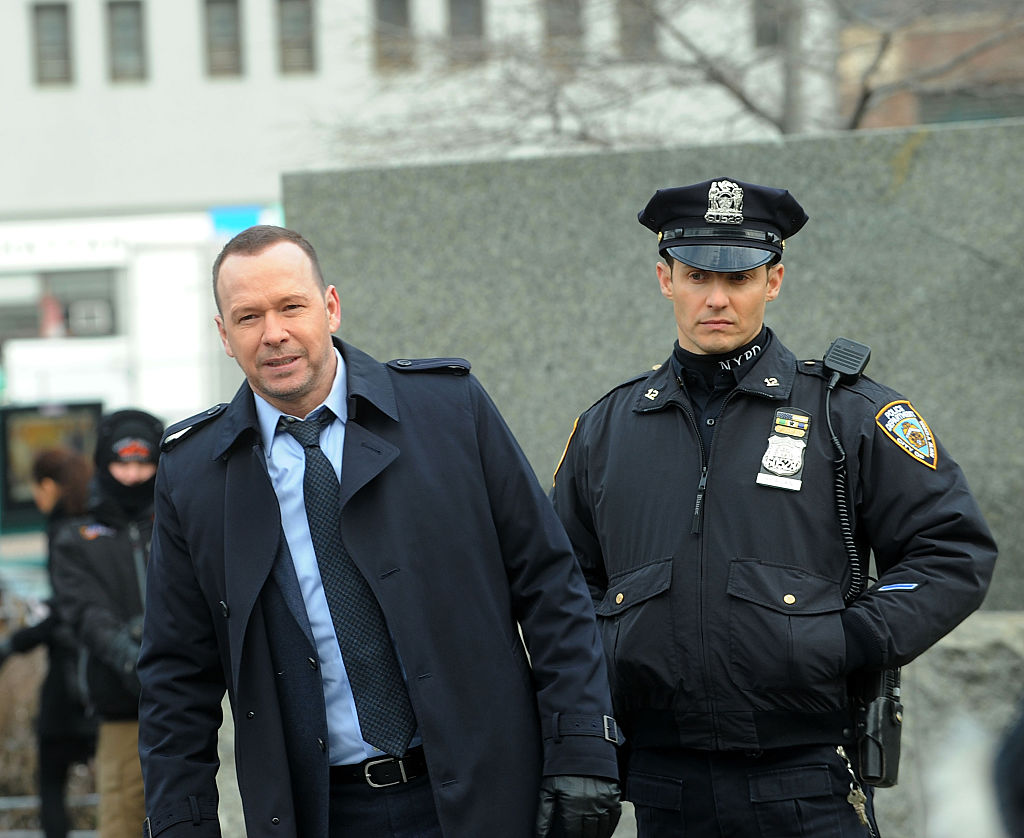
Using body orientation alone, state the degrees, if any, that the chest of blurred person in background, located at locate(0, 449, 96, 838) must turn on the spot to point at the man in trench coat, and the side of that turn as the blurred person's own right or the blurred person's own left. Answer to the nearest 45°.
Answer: approximately 90° to the blurred person's own left

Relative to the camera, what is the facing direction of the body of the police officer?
toward the camera

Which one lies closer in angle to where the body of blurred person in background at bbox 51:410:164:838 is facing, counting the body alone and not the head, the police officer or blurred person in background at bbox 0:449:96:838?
the police officer

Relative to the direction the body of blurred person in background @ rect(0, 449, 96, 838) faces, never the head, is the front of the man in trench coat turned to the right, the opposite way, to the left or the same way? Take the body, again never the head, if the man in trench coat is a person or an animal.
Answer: to the left

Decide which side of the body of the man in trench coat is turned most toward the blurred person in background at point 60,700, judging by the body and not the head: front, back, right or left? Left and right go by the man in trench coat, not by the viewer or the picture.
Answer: back

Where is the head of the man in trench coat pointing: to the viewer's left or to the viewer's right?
to the viewer's left

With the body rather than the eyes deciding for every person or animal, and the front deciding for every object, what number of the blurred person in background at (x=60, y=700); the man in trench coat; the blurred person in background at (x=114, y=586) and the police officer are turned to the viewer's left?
1

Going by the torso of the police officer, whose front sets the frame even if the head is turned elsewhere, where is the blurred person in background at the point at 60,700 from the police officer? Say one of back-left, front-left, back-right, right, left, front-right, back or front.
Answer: back-right

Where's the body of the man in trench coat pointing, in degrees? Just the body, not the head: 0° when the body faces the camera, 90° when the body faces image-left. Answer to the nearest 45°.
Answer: approximately 0°

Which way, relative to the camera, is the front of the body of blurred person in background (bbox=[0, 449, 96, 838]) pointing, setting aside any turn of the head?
to the viewer's left
